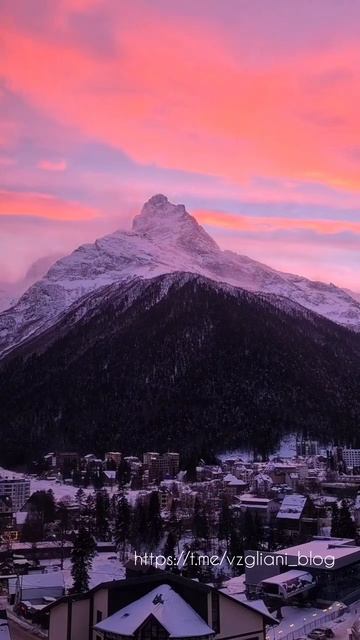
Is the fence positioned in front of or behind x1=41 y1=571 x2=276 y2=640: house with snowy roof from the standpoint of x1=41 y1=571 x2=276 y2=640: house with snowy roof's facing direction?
behind

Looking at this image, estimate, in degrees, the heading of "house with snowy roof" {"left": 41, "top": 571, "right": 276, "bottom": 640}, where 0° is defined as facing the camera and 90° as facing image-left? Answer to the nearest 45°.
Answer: approximately 0°

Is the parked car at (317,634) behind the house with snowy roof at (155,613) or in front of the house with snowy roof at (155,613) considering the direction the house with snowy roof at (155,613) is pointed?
behind
